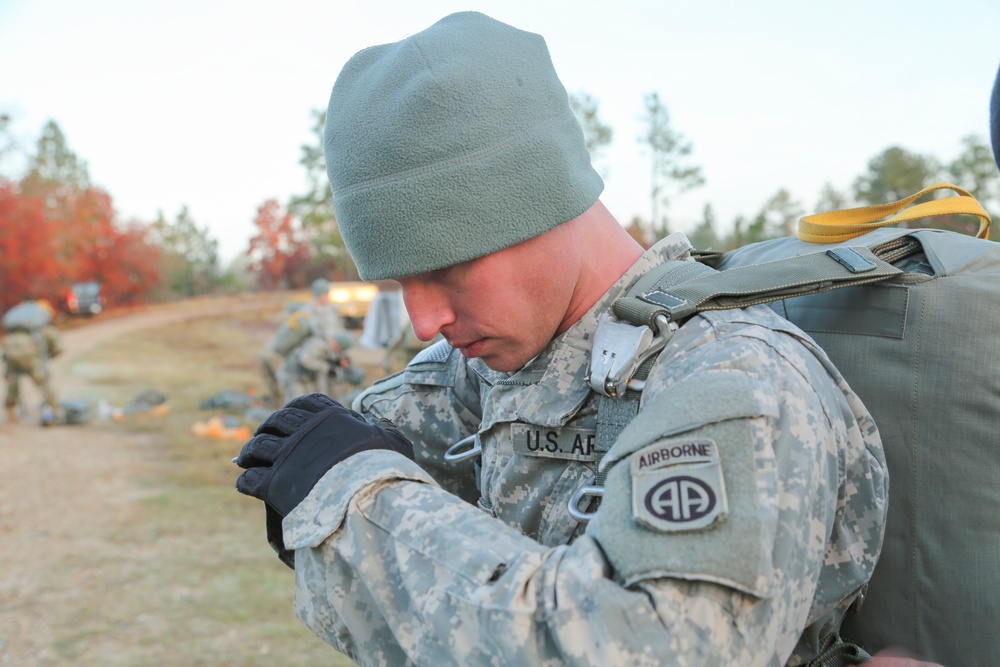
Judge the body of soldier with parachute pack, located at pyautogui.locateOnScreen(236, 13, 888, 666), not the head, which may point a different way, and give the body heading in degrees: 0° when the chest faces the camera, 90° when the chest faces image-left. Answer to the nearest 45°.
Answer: approximately 45°

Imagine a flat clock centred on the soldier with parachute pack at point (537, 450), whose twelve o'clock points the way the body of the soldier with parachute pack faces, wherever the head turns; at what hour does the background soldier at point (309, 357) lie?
The background soldier is roughly at 4 o'clock from the soldier with parachute pack.

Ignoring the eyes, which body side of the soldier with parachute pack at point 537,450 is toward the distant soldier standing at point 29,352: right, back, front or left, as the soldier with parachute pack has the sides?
right

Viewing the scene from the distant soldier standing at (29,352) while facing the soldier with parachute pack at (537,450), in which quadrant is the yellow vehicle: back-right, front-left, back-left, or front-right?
back-left

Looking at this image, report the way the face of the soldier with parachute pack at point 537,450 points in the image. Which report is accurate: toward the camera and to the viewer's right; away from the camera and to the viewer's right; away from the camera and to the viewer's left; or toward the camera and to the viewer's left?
toward the camera and to the viewer's left

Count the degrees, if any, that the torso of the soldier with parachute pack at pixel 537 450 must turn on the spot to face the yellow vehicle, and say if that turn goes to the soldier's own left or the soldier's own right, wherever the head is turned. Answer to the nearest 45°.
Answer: approximately 135° to the soldier's own right
